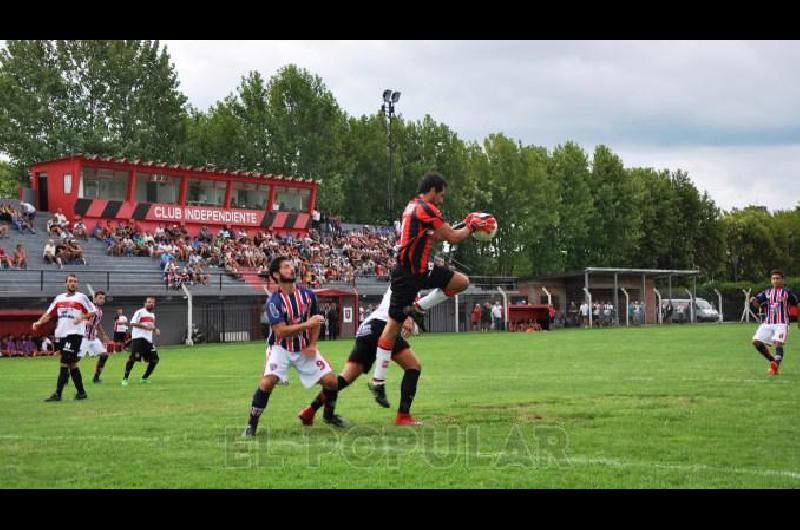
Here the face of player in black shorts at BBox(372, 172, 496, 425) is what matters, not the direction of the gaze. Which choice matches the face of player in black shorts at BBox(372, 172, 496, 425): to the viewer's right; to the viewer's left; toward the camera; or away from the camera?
to the viewer's right

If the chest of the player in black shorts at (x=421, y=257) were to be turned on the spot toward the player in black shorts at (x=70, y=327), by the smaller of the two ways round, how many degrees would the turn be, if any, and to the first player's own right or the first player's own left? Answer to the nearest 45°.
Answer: approximately 135° to the first player's own left

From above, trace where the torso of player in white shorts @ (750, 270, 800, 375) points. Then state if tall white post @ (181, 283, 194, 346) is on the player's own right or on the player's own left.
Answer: on the player's own right

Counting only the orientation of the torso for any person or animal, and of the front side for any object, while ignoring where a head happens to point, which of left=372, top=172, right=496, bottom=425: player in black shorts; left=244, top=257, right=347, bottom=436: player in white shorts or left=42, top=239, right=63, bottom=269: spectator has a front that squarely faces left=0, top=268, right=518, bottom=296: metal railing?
the spectator

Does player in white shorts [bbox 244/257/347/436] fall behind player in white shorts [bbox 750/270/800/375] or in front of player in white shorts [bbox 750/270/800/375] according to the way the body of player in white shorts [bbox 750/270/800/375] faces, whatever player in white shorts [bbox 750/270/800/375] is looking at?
in front

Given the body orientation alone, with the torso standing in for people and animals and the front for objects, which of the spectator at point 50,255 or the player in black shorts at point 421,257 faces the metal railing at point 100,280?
the spectator

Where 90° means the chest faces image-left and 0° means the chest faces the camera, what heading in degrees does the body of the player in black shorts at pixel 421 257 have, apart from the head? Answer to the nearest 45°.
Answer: approximately 270°

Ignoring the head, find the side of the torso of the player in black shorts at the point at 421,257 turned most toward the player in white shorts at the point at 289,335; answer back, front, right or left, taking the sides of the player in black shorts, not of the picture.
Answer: back

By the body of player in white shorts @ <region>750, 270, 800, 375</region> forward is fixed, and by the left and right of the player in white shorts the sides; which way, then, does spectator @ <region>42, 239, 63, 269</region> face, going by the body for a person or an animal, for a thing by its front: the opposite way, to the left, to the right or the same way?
to the left

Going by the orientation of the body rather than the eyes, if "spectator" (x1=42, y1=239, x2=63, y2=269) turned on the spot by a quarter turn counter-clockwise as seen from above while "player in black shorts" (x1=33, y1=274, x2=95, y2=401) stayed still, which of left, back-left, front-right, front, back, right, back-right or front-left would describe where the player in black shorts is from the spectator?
back-right

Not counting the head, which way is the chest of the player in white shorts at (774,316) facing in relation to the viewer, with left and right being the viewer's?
facing the viewer

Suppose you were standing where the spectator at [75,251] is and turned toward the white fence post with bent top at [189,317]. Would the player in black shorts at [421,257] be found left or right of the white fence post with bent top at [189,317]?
right

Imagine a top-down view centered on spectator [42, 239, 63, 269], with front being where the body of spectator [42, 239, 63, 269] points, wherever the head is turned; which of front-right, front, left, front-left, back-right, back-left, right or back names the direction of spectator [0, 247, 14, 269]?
right

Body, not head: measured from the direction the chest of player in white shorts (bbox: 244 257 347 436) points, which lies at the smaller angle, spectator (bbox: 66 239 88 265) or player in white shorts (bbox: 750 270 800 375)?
the player in white shorts

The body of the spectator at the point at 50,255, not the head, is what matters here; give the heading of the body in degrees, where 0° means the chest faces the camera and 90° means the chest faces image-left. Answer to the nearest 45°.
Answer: approximately 315°
